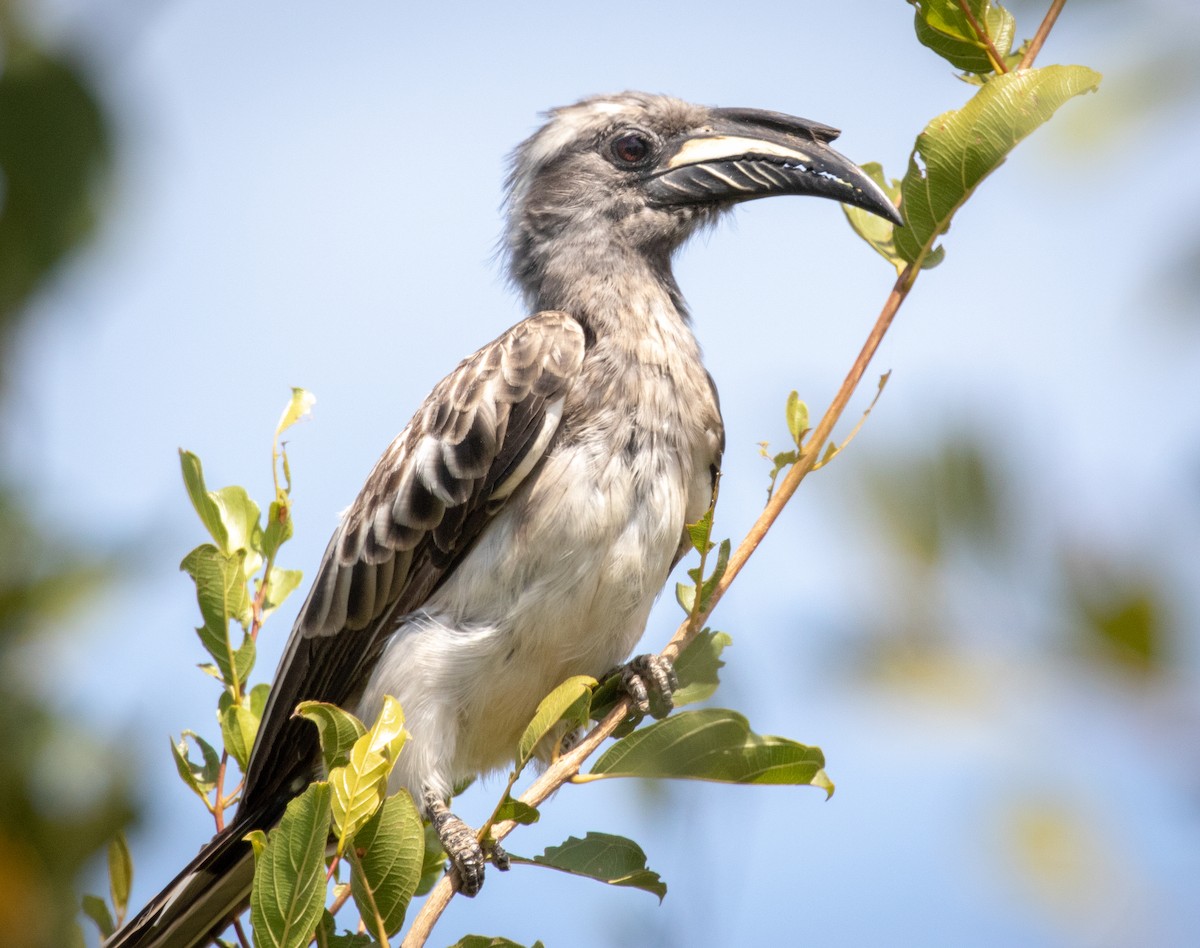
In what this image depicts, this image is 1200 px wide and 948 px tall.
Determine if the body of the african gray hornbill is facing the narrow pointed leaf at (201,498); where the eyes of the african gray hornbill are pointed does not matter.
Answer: no

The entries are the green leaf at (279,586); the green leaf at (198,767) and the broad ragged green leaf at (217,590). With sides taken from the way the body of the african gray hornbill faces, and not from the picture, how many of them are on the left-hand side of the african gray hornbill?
0

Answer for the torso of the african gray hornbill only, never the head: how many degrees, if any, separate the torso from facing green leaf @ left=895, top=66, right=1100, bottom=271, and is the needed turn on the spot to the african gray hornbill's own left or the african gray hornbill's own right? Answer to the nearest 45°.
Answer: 0° — it already faces it

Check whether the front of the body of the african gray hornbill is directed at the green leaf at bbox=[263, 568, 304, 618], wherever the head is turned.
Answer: no

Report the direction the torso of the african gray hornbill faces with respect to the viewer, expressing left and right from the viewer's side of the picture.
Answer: facing the viewer and to the right of the viewer

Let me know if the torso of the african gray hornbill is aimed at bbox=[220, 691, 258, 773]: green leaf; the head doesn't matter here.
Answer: no

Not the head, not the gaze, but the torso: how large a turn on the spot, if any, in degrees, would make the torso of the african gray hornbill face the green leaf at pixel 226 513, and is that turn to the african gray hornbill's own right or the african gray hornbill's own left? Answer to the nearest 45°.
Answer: approximately 90° to the african gray hornbill's own right

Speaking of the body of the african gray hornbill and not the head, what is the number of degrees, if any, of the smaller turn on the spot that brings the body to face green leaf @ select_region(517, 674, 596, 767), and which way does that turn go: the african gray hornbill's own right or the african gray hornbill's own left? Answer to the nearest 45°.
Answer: approximately 45° to the african gray hornbill's own right

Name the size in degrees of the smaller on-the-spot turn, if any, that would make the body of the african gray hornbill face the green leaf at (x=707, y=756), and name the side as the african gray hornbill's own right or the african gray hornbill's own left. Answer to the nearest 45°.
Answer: approximately 45° to the african gray hornbill's own left
